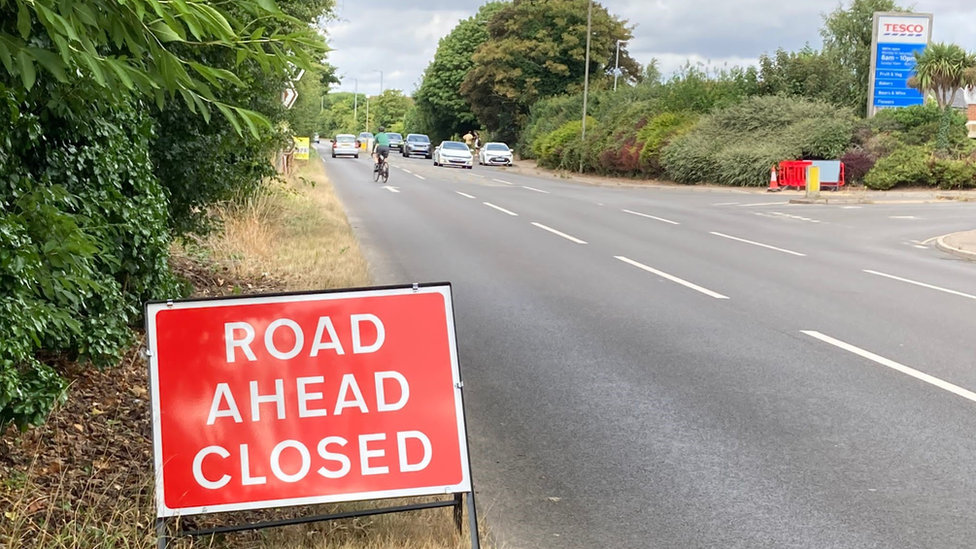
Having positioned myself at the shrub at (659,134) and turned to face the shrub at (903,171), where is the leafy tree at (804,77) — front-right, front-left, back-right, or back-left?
front-left

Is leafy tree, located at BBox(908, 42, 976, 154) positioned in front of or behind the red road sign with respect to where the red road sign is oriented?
behind

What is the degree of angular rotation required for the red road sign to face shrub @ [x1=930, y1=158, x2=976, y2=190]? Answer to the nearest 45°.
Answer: approximately 135° to its left

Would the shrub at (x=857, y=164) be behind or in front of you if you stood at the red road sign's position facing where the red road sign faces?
behind

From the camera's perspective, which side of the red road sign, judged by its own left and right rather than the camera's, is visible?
front

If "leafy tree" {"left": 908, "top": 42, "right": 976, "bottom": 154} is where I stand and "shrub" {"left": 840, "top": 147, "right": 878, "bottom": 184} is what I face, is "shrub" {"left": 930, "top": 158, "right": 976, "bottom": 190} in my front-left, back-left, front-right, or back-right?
front-left

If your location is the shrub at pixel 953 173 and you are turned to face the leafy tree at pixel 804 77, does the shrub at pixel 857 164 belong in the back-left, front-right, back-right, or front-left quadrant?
front-left

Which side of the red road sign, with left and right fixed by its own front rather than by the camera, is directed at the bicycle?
back

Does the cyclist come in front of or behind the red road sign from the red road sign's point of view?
behind

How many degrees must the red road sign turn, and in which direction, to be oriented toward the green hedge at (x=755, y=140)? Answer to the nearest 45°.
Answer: approximately 135° to its left

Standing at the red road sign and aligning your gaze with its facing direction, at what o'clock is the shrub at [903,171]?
The shrub is roughly at 7 o'clock from the red road sign.

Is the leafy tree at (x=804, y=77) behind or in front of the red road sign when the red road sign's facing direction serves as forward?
behind
